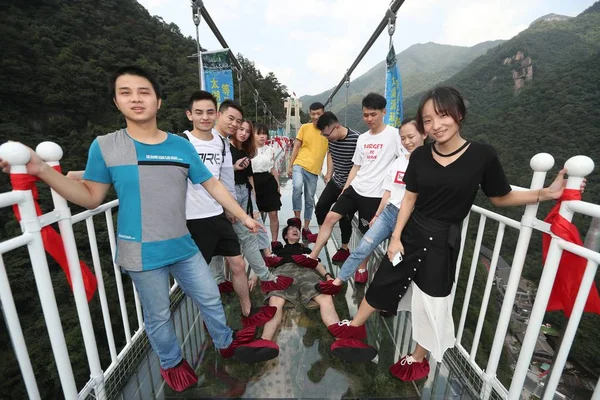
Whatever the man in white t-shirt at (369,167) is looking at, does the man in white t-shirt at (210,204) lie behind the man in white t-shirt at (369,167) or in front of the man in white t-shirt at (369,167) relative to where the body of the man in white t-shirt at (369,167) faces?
in front

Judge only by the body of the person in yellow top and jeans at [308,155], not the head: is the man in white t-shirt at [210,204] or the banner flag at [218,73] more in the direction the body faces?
the man in white t-shirt

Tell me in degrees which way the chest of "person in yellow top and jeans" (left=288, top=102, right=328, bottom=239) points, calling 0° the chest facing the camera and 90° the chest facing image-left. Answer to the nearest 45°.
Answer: approximately 0°

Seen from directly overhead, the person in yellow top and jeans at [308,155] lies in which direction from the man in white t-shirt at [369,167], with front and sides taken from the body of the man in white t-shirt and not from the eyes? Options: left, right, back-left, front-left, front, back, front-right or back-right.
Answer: right

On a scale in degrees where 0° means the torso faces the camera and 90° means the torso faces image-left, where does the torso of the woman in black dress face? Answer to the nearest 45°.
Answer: approximately 45°

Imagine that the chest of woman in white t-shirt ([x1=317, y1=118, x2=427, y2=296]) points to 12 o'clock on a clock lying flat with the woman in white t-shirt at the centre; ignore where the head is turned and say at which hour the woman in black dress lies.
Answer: The woman in black dress is roughly at 10 o'clock from the woman in white t-shirt.

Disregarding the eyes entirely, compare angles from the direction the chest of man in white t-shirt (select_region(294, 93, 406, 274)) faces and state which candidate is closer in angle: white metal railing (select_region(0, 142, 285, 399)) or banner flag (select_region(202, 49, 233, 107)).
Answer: the white metal railing

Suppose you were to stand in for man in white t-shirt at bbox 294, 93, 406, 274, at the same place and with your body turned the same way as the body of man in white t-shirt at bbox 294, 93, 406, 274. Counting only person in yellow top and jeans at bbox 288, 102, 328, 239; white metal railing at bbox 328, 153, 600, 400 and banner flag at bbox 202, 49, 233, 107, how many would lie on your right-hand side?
2
